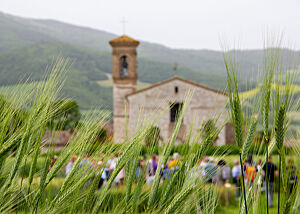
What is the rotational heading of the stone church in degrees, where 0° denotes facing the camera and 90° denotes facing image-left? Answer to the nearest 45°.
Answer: approximately 0°
